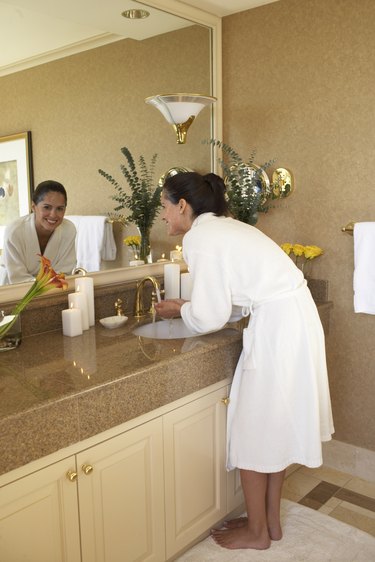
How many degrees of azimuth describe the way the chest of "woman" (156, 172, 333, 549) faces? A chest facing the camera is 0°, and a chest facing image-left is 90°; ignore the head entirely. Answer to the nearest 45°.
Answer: approximately 90°

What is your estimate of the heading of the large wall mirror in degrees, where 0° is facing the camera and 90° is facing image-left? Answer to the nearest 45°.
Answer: approximately 315°

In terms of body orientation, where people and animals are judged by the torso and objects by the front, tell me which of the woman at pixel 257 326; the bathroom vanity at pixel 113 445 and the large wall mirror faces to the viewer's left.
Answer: the woman

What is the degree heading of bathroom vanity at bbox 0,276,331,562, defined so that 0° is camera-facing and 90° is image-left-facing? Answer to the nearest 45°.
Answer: approximately 315°

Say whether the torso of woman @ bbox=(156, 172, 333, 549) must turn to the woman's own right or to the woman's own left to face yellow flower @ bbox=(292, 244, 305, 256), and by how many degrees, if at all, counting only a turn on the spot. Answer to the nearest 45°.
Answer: approximately 90° to the woman's own right

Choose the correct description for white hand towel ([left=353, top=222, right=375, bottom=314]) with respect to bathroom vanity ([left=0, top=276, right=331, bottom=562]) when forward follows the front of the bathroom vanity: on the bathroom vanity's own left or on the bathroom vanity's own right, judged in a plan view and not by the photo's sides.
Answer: on the bathroom vanity's own left

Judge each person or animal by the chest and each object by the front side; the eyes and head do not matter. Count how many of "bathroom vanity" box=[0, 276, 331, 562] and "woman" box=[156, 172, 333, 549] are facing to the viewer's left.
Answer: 1

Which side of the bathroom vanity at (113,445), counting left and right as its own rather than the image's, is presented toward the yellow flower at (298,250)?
left

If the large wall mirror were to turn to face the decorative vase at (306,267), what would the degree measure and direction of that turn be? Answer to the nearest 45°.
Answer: approximately 45° to its left

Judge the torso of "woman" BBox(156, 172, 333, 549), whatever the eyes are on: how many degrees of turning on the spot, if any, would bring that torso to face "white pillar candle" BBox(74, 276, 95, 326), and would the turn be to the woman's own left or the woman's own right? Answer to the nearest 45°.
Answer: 0° — they already face it
